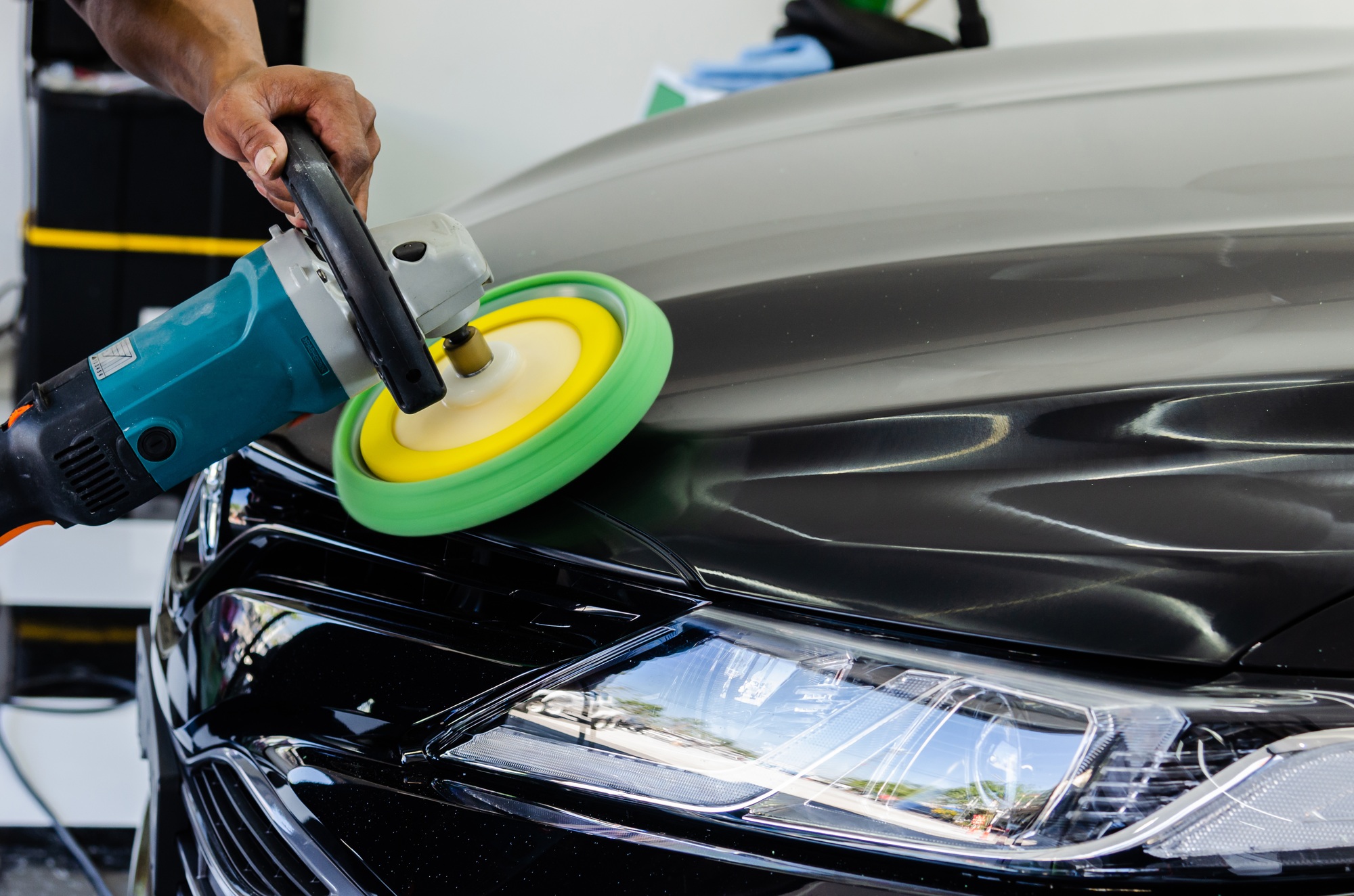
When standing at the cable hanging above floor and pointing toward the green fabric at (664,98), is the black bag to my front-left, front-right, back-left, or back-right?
front-right

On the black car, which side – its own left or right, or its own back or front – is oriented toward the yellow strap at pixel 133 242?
right

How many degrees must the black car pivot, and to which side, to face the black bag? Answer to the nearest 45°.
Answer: approximately 135° to its right

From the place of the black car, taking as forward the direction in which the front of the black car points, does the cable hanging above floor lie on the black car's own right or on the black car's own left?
on the black car's own right

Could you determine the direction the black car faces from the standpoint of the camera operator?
facing the viewer and to the left of the viewer

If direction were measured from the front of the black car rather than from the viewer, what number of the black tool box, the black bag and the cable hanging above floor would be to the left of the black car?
0

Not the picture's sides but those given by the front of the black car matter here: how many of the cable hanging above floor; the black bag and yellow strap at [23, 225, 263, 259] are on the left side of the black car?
0

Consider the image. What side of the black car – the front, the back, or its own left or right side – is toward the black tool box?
right
